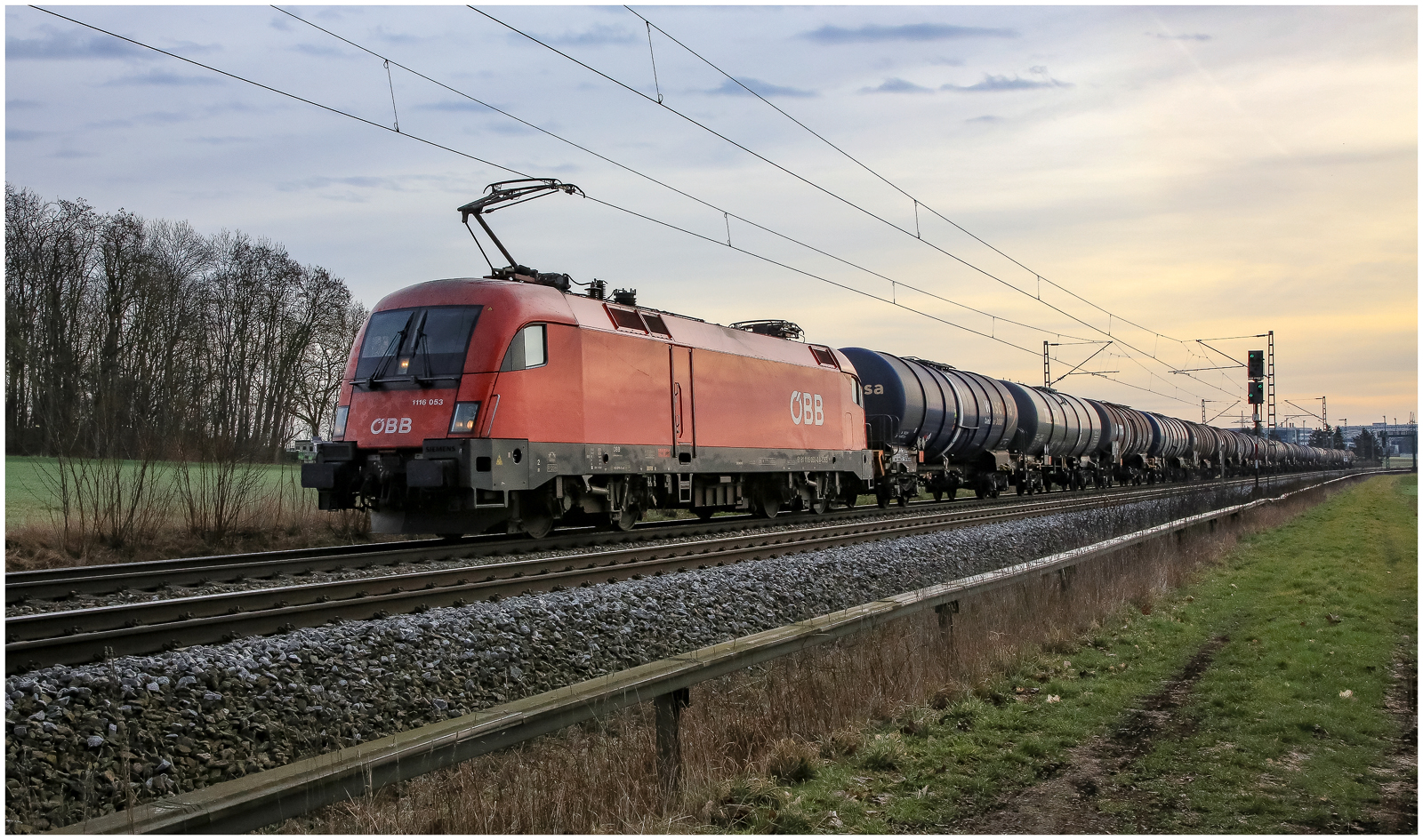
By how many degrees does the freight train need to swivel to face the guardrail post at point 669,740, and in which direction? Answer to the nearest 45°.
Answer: approximately 45° to its left

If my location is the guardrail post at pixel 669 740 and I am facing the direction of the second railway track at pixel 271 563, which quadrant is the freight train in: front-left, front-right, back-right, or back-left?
front-right
